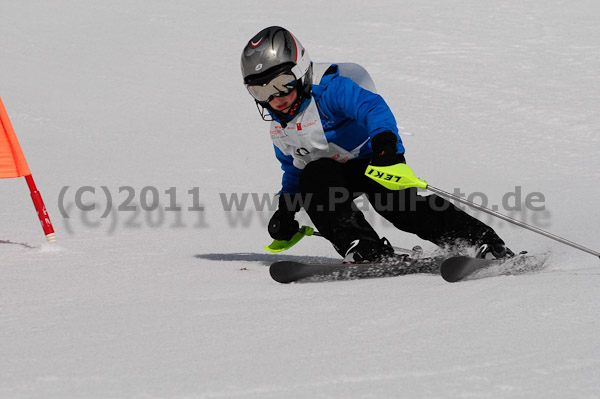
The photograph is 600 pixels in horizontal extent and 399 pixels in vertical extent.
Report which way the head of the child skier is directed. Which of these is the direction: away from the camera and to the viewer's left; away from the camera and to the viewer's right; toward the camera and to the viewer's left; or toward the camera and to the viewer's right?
toward the camera and to the viewer's left

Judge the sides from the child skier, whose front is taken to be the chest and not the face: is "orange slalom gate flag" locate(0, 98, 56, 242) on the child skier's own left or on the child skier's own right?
on the child skier's own right

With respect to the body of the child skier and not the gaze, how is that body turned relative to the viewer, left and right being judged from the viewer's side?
facing the viewer and to the left of the viewer
